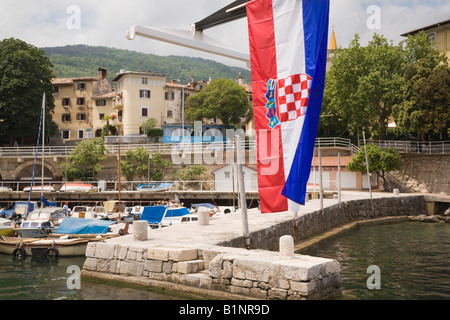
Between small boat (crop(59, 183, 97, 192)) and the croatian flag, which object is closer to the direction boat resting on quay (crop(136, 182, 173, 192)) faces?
the croatian flag

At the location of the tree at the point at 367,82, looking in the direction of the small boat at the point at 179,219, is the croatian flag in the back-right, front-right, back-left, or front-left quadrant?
front-left
